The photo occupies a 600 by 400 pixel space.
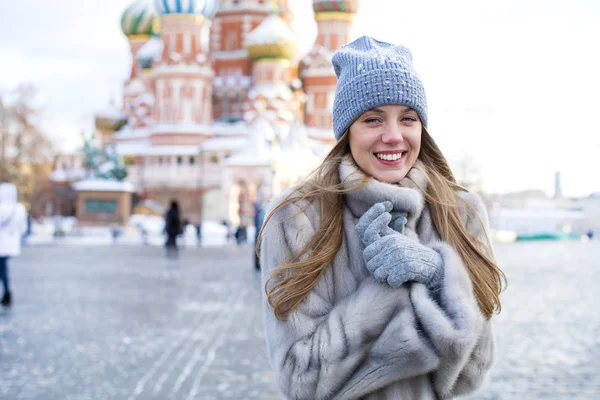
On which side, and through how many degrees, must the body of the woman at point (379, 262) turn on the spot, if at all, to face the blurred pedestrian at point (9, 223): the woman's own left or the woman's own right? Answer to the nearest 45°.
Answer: approximately 135° to the woman's own right

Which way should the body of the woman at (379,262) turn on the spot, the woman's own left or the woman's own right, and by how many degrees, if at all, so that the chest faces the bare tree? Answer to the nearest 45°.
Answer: approximately 135° to the woman's own right

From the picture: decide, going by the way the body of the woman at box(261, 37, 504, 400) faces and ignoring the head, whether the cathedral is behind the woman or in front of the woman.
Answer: behind

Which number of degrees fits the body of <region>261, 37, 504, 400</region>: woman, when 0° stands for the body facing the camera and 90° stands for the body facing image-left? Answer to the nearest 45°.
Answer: approximately 0°

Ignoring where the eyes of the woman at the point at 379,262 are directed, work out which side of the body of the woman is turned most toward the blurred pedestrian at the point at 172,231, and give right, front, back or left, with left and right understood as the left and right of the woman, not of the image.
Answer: back
